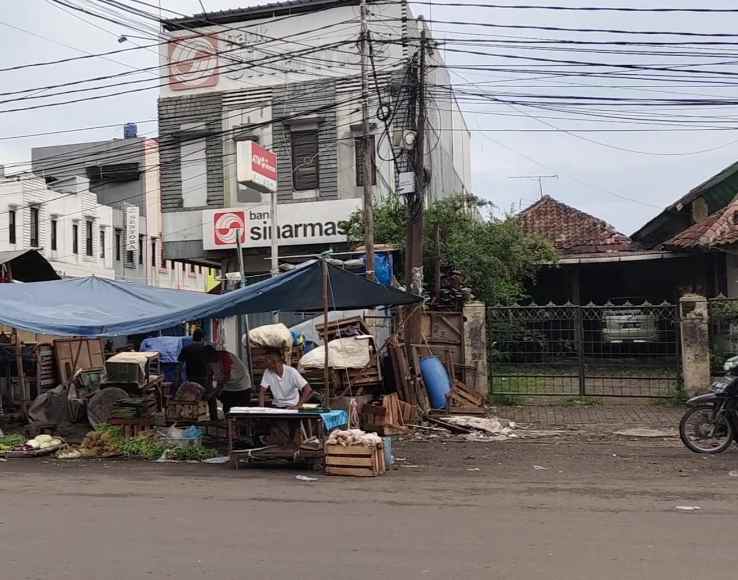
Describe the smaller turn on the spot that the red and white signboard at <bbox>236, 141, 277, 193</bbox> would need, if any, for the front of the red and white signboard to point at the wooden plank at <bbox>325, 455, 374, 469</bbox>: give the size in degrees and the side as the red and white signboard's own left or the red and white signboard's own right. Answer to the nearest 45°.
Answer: approximately 45° to the red and white signboard's own right

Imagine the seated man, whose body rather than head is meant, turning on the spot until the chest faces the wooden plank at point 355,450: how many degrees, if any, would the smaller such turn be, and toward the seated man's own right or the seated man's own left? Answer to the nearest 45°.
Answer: approximately 90° to the seated man's own left

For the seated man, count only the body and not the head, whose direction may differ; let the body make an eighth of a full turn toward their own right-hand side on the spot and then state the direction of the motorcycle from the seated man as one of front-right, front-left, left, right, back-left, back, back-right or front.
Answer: back

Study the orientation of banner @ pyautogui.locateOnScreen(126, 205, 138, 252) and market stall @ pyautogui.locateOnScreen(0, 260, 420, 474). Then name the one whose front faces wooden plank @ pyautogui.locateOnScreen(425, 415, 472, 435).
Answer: the banner

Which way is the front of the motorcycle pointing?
to the viewer's left

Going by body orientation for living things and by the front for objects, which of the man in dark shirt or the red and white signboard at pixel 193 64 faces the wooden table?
the red and white signboard

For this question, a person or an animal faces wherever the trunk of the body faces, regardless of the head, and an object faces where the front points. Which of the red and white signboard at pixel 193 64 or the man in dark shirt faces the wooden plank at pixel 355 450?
the red and white signboard
